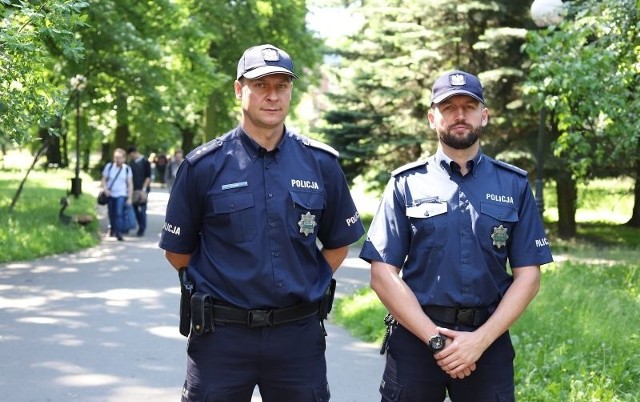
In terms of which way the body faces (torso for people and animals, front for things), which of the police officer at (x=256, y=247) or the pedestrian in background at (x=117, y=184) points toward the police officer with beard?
the pedestrian in background

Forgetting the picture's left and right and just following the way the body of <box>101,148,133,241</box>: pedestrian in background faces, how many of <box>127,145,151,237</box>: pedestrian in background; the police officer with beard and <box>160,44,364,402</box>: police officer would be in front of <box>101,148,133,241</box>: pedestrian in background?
2

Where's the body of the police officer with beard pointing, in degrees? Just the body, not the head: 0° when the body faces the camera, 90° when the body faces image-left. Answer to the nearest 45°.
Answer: approximately 0°

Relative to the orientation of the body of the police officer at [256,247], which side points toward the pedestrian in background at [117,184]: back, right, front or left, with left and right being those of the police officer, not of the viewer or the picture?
back

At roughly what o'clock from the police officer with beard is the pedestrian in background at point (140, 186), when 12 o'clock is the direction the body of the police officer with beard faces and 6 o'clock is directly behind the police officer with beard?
The pedestrian in background is roughly at 5 o'clock from the police officer with beard.

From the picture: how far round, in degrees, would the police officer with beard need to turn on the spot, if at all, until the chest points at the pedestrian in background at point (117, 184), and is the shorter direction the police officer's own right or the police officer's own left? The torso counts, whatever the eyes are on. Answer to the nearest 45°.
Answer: approximately 135° to the police officer's own right

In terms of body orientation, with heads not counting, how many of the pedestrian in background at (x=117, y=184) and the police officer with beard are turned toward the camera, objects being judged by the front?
2

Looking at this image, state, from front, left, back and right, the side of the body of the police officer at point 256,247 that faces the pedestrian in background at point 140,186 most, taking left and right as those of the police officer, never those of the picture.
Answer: back

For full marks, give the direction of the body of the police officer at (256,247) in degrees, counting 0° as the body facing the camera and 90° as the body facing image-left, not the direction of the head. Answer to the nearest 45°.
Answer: approximately 0°

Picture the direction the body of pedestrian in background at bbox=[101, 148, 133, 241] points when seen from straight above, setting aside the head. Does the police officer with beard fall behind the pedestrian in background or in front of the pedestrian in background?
in front
